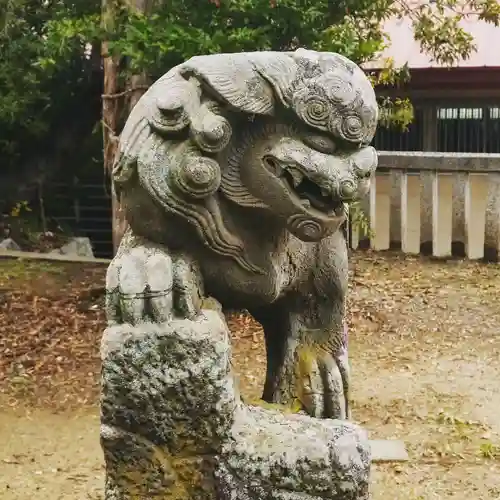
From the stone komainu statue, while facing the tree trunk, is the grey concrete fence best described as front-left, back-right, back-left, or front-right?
front-right

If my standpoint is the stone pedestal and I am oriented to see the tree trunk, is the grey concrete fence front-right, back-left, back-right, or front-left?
front-right

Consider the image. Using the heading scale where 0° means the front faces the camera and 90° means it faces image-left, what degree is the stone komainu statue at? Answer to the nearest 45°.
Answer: approximately 315°

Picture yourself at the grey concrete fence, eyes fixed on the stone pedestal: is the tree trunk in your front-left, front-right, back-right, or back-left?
front-right

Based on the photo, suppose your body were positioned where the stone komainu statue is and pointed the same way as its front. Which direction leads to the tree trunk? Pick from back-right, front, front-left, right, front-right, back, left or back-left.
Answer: back-left
